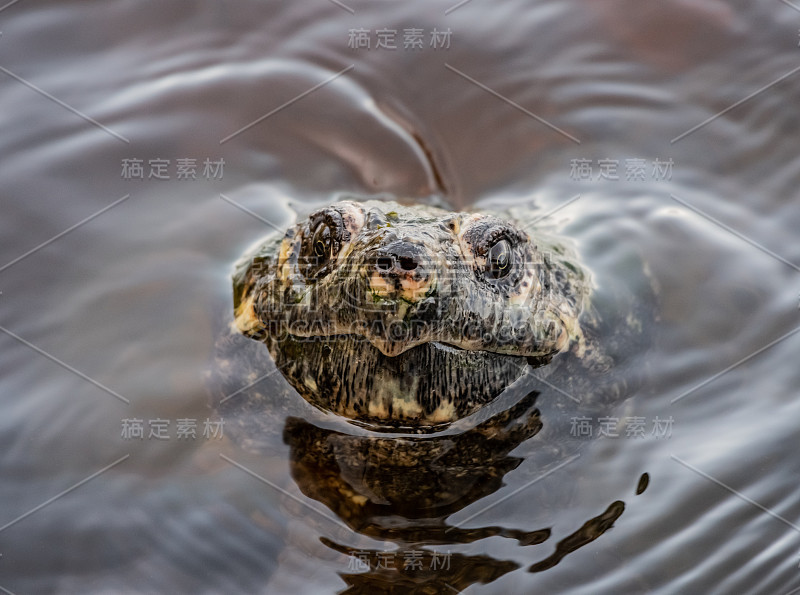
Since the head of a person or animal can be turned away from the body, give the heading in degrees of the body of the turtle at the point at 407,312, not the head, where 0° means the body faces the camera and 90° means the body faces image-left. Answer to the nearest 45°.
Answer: approximately 0°
